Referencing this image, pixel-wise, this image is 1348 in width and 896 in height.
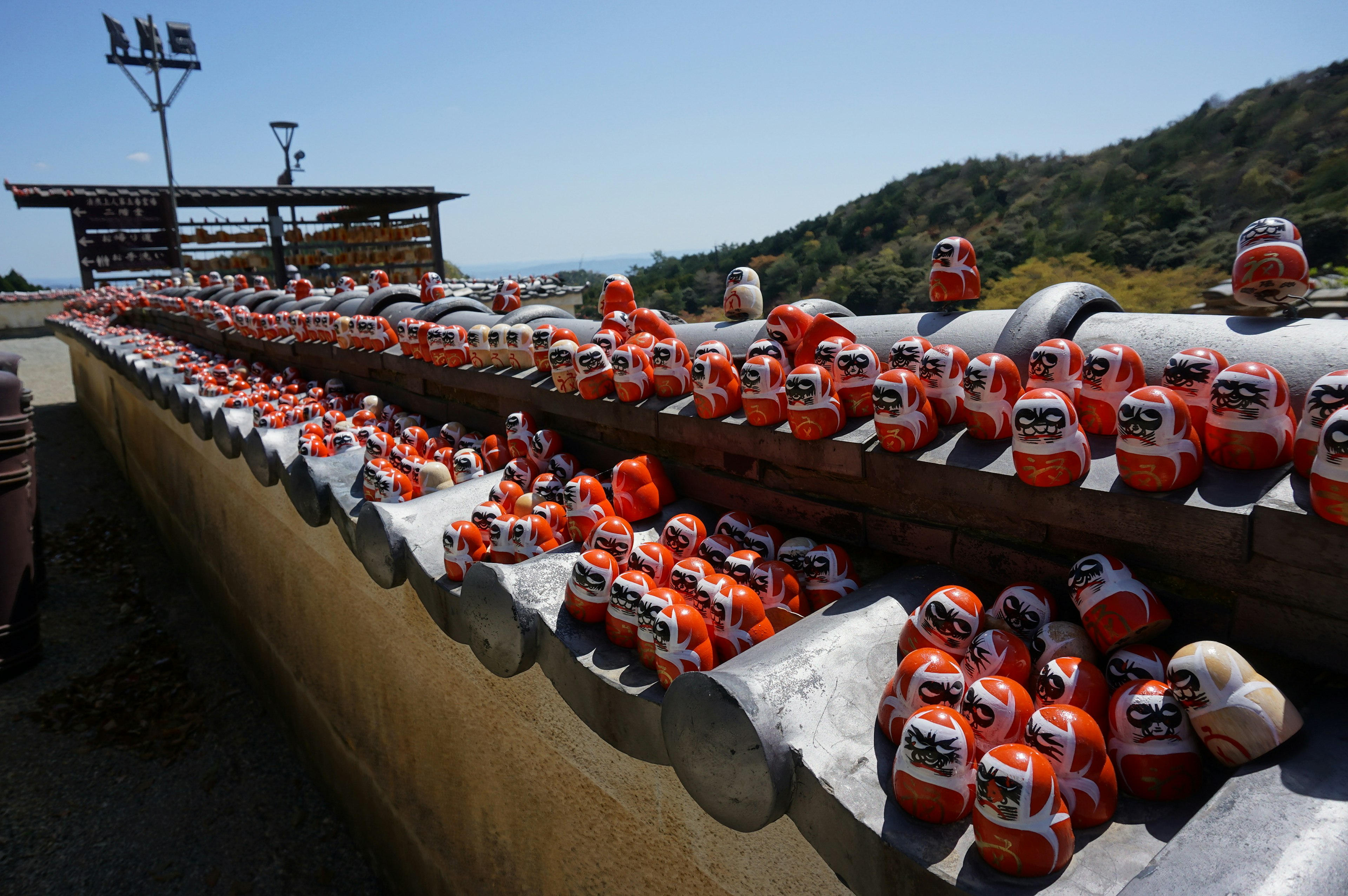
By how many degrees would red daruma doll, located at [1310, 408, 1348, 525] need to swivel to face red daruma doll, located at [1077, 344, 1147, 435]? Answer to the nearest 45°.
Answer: approximately 90° to its right

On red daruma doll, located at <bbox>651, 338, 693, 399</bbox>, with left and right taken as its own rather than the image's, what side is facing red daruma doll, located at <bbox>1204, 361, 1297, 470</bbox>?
left

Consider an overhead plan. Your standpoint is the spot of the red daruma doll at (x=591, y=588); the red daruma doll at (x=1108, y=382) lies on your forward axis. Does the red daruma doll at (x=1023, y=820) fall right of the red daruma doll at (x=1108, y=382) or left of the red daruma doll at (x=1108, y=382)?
right

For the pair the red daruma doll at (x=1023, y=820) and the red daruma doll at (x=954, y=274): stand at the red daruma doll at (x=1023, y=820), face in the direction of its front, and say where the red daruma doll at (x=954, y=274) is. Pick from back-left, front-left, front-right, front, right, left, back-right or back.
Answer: back-right

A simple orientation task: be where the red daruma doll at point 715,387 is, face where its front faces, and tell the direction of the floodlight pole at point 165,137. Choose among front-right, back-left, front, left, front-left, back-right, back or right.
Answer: right
